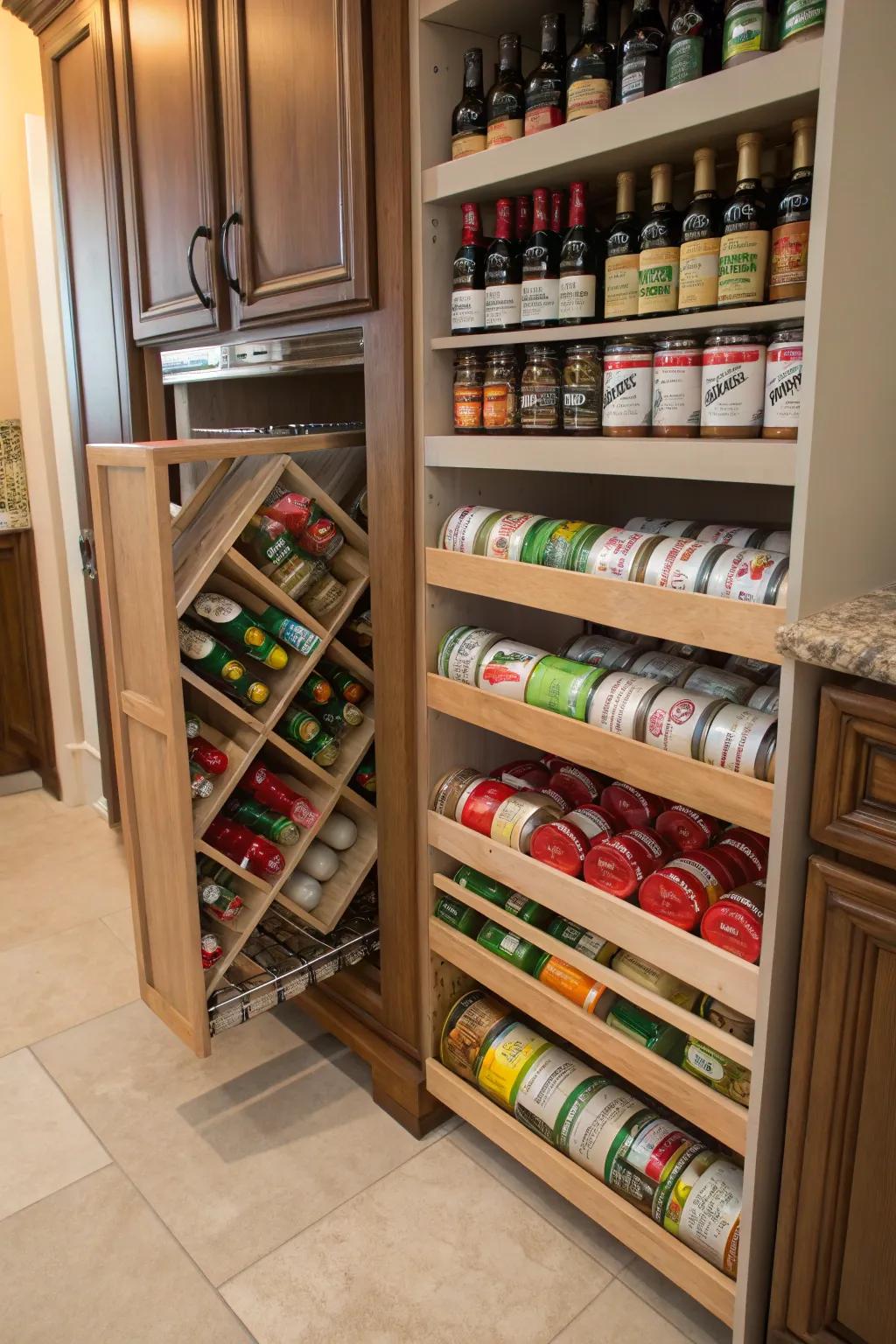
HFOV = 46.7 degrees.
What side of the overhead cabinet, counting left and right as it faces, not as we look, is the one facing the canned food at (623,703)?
left

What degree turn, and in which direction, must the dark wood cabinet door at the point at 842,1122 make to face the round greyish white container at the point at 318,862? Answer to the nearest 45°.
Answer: approximately 90° to its right

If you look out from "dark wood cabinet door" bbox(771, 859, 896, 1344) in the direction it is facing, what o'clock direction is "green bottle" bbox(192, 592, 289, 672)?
The green bottle is roughly at 2 o'clock from the dark wood cabinet door.

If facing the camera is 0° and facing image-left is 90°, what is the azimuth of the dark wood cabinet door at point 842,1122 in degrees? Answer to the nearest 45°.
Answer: approximately 45°

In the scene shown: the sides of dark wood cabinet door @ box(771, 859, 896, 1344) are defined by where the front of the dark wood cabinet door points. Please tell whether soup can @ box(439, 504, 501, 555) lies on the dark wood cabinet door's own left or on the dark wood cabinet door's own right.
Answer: on the dark wood cabinet door's own right

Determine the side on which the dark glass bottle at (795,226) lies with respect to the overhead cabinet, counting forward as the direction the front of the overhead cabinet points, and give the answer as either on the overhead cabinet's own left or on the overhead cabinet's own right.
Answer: on the overhead cabinet's own left

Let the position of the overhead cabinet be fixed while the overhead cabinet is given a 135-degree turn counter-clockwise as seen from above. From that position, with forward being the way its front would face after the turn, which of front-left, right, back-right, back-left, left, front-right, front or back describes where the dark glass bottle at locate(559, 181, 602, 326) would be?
front-right
